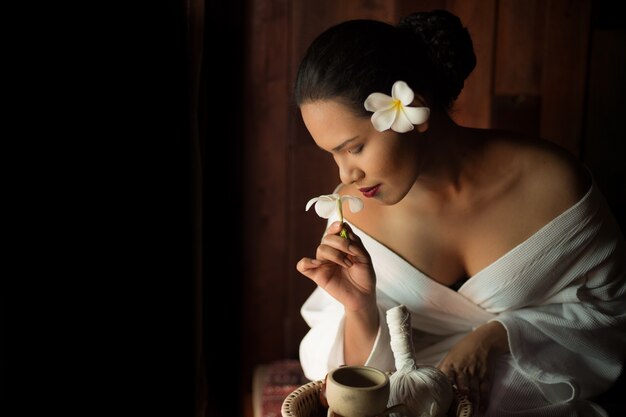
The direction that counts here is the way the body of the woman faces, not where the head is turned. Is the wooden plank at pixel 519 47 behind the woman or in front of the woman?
behind

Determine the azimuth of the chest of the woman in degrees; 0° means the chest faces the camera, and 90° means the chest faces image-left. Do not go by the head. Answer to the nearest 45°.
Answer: approximately 45°

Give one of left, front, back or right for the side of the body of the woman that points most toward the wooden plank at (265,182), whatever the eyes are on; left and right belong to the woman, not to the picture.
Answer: right

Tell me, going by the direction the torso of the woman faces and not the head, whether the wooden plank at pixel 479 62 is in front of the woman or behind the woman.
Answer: behind

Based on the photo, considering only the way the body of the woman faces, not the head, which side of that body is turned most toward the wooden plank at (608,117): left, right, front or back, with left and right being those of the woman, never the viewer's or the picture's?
back
